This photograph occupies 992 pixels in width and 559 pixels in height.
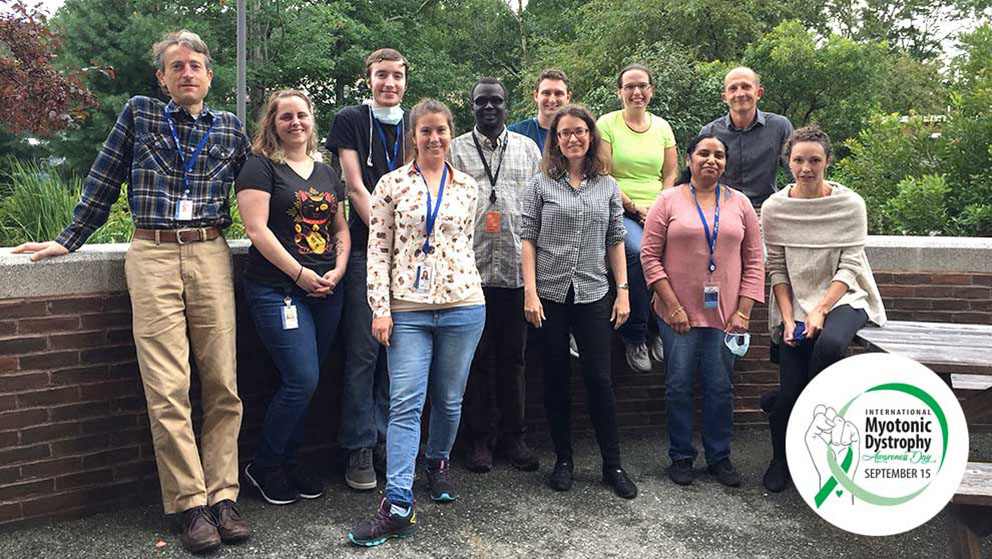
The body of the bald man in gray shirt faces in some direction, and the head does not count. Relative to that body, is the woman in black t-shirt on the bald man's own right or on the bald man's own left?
on the bald man's own right

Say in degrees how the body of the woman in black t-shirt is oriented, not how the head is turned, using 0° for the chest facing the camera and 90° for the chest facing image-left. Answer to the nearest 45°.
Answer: approximately 315°

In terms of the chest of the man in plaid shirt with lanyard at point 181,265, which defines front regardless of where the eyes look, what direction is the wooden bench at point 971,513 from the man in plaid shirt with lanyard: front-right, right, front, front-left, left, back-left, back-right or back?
front-left

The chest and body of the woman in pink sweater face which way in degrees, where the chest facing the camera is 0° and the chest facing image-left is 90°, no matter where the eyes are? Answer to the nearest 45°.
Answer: approximately 0°

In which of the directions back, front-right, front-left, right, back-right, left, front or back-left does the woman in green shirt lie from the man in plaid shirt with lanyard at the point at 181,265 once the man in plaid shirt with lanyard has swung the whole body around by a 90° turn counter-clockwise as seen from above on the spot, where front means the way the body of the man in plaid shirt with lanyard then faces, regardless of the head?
front

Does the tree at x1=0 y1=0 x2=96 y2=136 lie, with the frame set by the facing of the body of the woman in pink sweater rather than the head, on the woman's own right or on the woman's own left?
on the woman's own right

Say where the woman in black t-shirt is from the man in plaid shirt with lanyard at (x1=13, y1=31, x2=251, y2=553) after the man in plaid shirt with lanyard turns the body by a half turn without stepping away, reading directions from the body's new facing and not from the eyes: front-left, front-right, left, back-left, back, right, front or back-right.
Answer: right

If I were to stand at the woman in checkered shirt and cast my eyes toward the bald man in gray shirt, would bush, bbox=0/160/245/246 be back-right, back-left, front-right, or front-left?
back-left

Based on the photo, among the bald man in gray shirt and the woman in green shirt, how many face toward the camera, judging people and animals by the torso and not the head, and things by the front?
2

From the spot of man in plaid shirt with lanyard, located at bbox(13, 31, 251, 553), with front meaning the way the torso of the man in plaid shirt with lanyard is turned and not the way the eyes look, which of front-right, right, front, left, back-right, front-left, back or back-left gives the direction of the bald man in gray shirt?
left
